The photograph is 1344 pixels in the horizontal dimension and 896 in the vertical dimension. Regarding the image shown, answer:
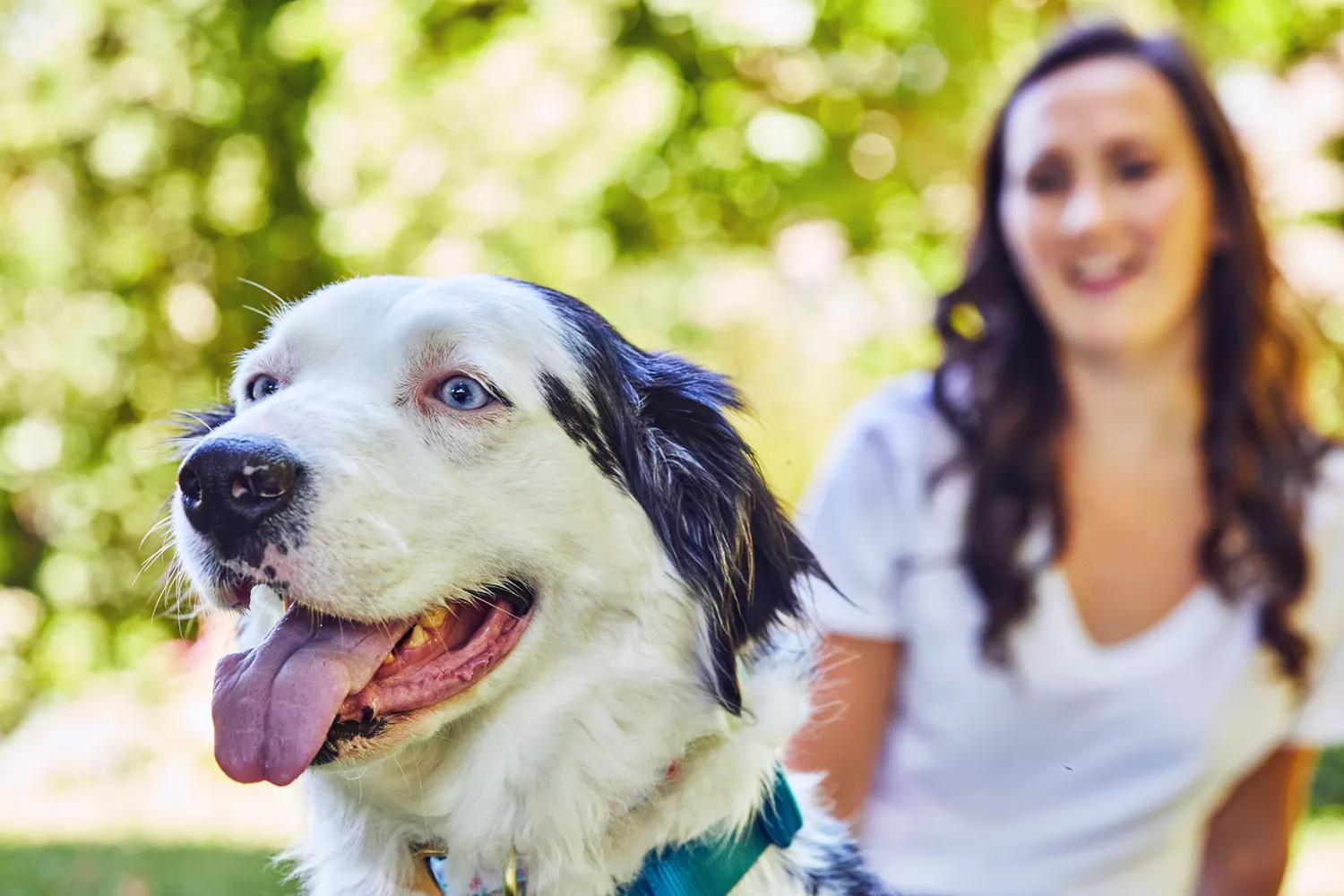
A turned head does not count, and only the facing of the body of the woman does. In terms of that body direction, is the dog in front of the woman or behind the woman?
in front

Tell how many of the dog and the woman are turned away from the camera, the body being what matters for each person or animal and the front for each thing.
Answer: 0

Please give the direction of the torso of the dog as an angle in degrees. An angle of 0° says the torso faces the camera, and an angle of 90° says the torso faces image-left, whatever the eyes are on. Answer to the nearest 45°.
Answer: approximately 45°

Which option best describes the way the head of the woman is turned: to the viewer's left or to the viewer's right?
to the viewer's left

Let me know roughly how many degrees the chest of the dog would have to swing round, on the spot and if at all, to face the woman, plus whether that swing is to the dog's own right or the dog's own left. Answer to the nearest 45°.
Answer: approximately 180°
